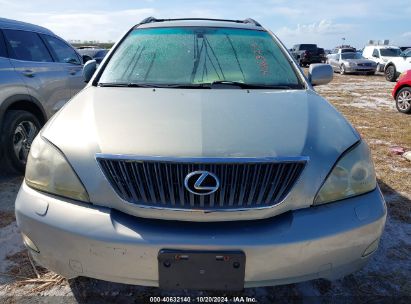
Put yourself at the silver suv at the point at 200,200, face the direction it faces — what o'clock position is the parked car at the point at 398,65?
The parked car is roughly at 7 o'clock from the silver suv.

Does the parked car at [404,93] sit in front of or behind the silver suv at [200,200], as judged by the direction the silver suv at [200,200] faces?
behind

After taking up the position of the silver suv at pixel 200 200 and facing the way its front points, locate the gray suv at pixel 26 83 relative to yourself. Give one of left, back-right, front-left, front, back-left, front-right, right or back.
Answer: back-right

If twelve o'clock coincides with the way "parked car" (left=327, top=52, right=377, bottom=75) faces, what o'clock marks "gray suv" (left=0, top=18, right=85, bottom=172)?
The gray suv is roughly at 2 o'clock from the parked car.

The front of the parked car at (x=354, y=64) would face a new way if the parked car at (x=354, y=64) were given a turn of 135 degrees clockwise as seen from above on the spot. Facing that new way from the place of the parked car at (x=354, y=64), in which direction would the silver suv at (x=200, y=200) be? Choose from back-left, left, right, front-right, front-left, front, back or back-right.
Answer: left

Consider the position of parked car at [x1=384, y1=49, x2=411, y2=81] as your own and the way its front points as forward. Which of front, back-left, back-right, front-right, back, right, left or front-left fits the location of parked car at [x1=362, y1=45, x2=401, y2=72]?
back-right

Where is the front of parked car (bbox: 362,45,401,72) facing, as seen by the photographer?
facing the viewer and to the right of the viewer

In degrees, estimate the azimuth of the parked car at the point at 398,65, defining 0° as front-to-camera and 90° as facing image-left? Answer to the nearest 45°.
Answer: approximately 45°

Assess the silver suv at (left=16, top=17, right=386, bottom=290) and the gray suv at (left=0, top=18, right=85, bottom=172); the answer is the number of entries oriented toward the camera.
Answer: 1

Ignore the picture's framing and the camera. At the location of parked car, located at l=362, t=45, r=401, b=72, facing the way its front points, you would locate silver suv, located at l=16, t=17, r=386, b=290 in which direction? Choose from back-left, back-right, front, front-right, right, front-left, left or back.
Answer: front-right
